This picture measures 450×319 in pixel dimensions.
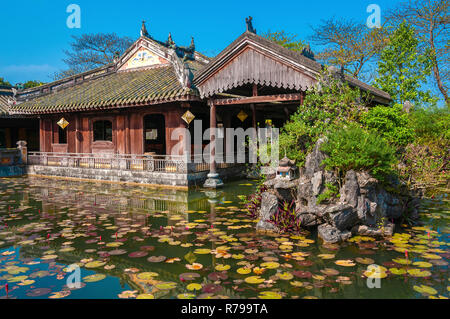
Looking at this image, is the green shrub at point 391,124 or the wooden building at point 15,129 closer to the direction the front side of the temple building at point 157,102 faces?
the green shrub

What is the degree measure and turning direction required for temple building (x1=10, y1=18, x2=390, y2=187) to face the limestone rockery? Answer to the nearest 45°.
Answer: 0° — it already faces it

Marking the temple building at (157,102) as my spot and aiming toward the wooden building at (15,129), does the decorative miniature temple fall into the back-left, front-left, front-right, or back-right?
back-left

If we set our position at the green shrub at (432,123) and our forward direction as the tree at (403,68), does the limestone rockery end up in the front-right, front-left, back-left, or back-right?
back-left

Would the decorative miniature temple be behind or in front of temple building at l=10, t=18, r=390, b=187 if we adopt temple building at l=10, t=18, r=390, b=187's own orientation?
in front

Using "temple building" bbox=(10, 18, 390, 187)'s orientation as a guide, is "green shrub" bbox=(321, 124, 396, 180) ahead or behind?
ahead

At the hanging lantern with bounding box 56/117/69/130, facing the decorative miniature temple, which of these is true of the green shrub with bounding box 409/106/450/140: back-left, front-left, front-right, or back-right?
front-left
